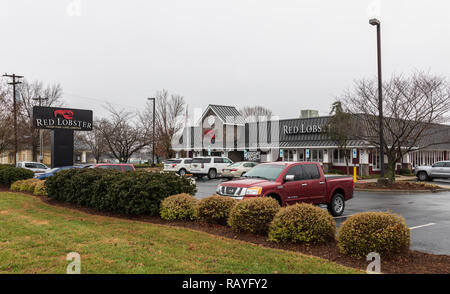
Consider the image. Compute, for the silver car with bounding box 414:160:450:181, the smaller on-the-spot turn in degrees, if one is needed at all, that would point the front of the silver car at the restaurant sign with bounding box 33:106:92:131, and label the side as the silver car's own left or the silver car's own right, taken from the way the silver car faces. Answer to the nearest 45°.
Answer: approximately 45° to the silver car's own left

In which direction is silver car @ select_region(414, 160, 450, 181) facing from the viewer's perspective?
to the viewer's left

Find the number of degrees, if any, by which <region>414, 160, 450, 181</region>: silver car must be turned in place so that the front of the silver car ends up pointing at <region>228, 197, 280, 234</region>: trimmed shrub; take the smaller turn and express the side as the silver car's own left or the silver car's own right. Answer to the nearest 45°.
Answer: approximately 90° to the silver car's own left
